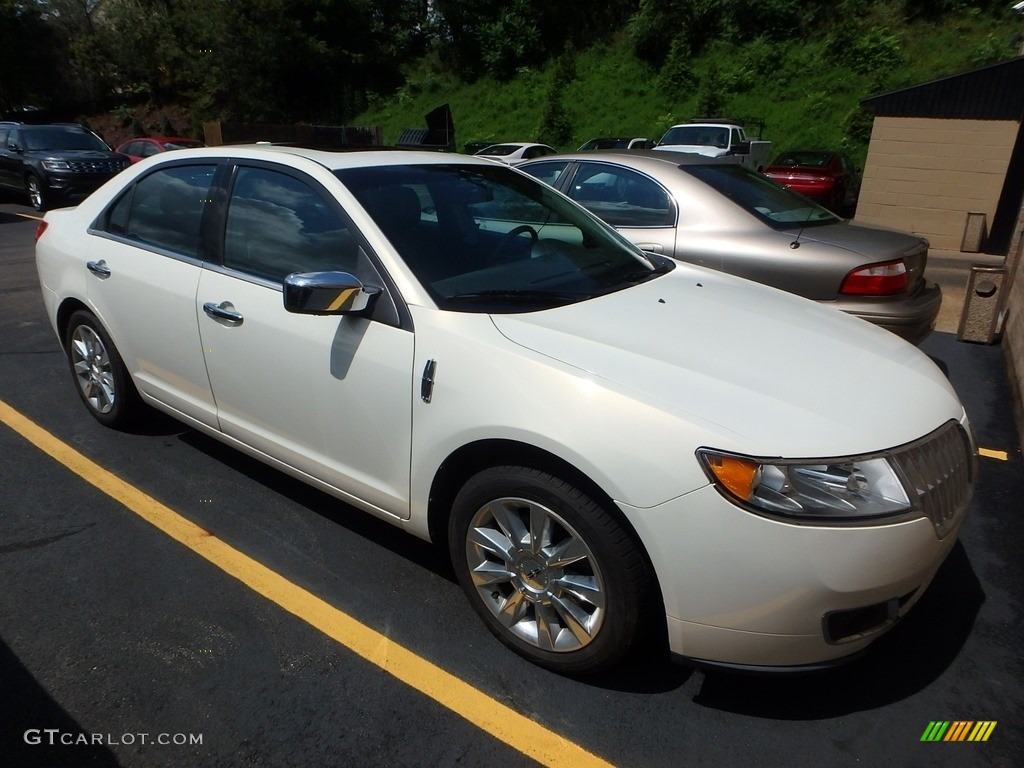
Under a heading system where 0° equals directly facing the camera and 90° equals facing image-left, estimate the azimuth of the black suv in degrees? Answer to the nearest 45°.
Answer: approximately 315°

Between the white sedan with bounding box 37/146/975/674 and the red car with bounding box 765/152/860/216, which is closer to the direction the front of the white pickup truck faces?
the white sedan

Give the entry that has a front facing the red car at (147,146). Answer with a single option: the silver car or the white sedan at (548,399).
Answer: the silver car

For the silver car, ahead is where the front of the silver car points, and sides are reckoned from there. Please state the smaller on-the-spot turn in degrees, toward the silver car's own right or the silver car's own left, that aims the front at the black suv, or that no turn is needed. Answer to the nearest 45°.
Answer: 0° — it already faces it

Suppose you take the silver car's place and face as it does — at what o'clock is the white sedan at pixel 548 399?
The white sedan is roughly at 8 o'clock from the silver car.

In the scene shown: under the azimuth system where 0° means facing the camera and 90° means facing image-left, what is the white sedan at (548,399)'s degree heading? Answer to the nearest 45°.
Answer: approximately 315°

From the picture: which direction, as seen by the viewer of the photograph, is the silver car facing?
facing away from the viewer and to the left of the viewer

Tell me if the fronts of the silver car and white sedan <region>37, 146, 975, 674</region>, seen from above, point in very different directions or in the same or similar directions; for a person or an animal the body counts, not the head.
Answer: very different directions

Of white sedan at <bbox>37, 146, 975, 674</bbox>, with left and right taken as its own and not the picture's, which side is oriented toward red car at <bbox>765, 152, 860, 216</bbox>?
left

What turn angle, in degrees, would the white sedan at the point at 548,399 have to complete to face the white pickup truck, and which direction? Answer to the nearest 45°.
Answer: approximately 135° to its left
